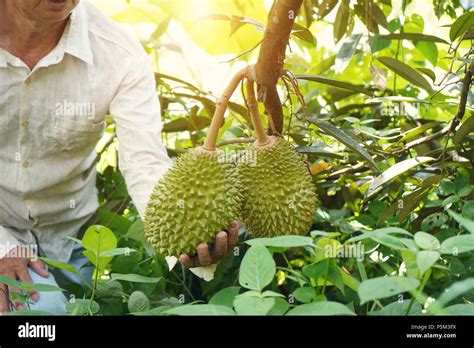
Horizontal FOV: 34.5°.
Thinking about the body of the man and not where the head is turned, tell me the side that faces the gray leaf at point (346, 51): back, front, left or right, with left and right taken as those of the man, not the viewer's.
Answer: left

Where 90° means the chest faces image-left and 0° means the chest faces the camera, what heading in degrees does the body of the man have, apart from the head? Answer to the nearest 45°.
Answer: approximately 0°

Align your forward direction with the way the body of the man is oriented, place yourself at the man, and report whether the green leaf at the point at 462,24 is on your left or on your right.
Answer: on your left

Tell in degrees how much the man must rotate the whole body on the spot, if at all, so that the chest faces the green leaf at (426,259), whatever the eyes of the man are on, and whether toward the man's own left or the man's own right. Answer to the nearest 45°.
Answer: approximately 45° to the man's own left

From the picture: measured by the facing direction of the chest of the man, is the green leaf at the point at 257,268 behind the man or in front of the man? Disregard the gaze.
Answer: in front

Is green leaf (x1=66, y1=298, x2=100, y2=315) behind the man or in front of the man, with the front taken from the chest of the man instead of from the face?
in front

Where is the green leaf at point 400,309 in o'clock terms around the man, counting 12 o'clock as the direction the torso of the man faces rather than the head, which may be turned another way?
The green leaf is roughly at 11 o'clock from the man.

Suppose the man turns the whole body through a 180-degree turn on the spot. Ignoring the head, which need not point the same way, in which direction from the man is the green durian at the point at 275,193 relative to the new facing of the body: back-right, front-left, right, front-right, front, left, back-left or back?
back-right

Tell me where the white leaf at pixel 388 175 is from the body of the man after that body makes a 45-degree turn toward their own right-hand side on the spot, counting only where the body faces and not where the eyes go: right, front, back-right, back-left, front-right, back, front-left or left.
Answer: left

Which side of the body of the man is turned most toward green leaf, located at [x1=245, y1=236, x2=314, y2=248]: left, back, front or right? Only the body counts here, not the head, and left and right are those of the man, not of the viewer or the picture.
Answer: front

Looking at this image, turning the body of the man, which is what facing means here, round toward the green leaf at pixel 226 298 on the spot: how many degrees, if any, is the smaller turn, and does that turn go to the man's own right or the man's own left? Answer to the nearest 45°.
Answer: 0° — they already face it

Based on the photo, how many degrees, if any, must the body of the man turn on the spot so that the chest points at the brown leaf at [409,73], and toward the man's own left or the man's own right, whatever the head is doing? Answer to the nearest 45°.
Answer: approximately 90° to the man's own left

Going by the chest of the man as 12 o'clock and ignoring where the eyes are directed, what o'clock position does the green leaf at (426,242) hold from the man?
The green leaf is roughly at 11 o'clock from the man.

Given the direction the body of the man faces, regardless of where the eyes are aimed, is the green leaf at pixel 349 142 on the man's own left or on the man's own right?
on the man's own left

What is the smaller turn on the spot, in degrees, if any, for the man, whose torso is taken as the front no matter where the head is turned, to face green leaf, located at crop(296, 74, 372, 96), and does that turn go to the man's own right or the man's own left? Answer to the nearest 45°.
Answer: approximately 45° to the man's own left
